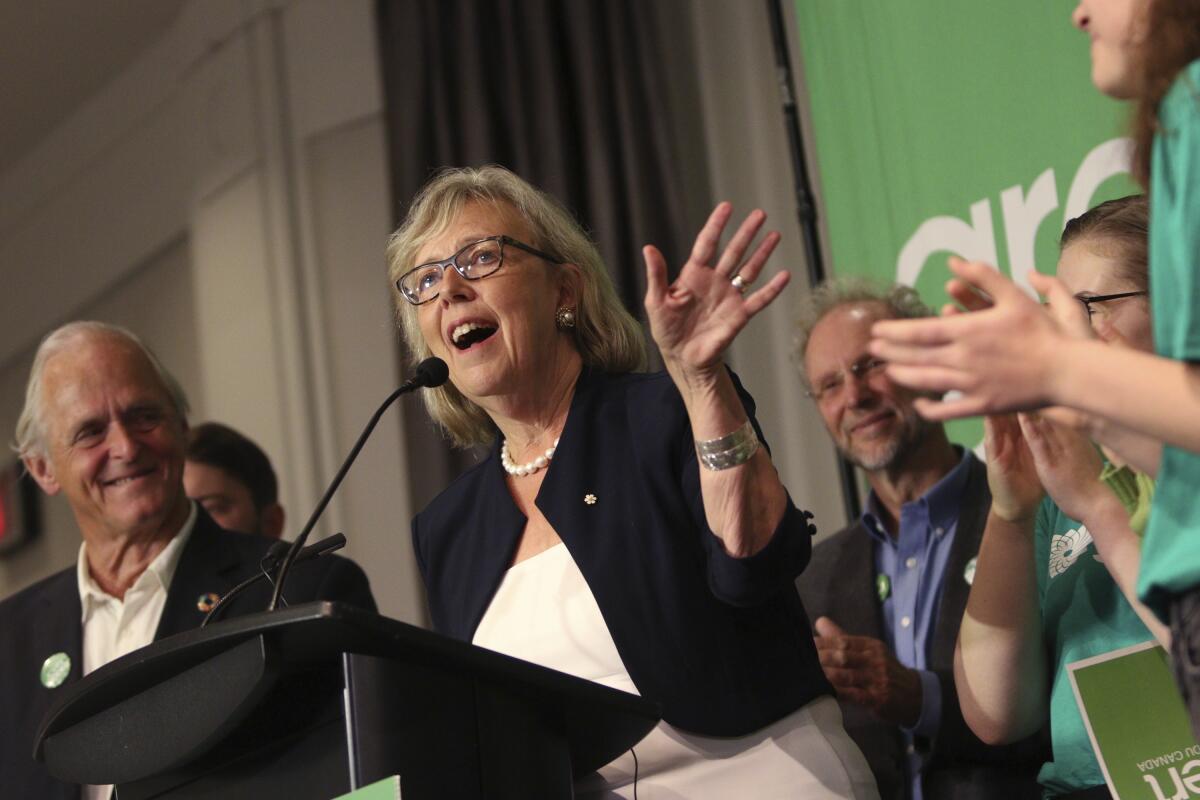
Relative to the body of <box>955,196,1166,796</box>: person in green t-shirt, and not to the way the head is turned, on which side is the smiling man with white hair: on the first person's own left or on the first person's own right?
on the first person's own right

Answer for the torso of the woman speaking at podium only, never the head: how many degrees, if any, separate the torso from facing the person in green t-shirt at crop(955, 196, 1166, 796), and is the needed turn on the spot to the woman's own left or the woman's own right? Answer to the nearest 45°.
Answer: approximately 135° to the woman's own left

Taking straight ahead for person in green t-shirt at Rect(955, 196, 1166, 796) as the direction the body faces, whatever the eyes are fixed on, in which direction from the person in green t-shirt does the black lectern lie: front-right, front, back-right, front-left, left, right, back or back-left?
front

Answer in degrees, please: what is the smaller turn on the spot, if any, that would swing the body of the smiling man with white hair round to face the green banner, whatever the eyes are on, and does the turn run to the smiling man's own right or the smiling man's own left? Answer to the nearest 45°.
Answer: approximately 90° to the smiling man's own left

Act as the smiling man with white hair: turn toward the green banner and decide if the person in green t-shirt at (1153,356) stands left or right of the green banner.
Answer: right

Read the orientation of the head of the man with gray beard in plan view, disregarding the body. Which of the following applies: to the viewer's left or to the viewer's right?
to the viewer's left

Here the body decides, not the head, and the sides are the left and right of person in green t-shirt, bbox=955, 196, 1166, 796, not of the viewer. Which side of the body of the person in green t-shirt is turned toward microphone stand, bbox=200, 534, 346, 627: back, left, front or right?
front

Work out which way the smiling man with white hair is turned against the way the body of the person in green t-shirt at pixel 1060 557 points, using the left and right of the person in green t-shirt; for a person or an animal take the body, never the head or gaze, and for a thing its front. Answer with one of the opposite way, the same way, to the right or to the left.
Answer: to the left

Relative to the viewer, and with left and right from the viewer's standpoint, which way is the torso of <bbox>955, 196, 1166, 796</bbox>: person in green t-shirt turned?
facing the viewer and to the left of the viewer

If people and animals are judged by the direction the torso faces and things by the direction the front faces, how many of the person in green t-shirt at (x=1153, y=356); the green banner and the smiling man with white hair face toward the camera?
2

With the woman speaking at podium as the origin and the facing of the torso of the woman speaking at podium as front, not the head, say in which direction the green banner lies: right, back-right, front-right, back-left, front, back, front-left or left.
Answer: back

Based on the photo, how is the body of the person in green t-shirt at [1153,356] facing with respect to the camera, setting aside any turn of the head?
to the viewer's left

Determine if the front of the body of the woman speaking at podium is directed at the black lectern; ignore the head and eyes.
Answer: yes

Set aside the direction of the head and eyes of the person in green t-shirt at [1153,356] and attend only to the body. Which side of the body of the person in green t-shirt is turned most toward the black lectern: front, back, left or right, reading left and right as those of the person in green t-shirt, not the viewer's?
front

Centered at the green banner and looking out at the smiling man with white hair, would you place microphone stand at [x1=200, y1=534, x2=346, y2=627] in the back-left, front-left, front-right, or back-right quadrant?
front-left

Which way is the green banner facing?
toward the camera

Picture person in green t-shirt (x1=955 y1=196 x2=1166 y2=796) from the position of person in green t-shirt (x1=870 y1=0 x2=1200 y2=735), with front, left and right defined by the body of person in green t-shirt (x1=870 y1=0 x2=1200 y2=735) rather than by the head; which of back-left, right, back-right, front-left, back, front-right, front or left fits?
right
